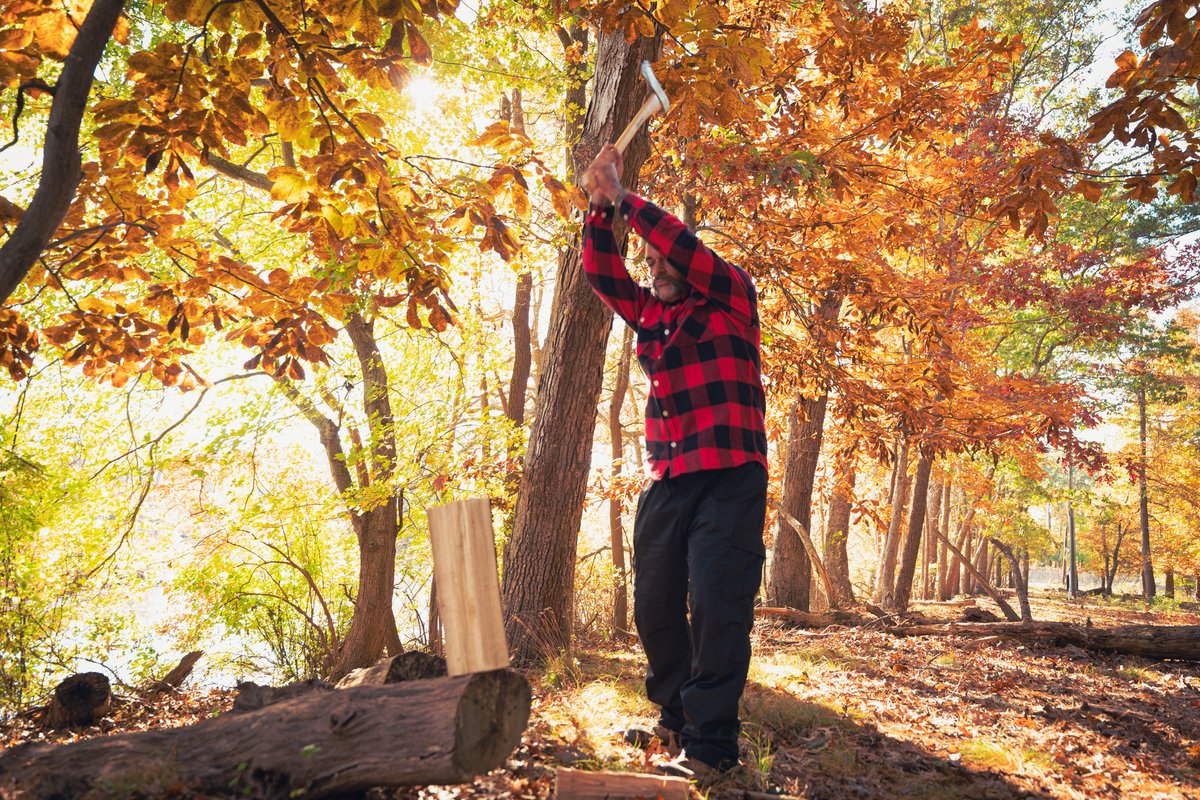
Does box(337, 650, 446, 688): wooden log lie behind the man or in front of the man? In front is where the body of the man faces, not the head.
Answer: in front

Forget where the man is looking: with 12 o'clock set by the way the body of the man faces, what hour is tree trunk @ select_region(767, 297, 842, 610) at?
The tree trunk is roughly at 5 o'clock from the man.

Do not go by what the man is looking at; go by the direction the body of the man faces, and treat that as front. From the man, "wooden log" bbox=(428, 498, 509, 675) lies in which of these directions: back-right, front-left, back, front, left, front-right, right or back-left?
front

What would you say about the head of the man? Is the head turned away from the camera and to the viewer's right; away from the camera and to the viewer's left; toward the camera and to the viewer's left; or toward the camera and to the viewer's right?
toward the camera and to the viewer's left

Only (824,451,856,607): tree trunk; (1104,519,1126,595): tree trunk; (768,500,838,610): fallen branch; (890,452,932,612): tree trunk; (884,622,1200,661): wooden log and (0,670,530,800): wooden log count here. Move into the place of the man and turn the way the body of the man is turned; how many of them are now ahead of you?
1

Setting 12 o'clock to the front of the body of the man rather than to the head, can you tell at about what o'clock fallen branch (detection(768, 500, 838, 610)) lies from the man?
The fallen branch is roughly at 5 o'clock from the man.

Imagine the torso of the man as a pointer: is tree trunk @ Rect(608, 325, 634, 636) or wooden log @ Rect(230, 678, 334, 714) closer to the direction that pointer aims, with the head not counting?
the wooden log

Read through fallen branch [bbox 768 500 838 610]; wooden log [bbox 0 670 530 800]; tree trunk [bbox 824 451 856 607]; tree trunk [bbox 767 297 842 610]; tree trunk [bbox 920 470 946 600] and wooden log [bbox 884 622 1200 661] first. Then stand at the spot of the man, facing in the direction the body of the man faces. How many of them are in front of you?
1

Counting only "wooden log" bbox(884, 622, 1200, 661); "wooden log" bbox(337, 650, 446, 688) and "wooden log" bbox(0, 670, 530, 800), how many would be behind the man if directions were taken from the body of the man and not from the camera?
1

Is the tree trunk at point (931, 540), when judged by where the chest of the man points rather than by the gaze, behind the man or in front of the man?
behind

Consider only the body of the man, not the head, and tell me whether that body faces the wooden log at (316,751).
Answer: yes

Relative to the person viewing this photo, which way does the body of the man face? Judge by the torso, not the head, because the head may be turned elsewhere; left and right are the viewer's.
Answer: facing the viewer and to the left of the viewer

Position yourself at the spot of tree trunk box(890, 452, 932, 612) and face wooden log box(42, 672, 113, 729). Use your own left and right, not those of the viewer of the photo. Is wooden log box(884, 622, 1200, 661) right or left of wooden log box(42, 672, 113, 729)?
left

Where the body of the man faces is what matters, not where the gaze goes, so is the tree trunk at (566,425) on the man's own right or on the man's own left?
on the man's own right
